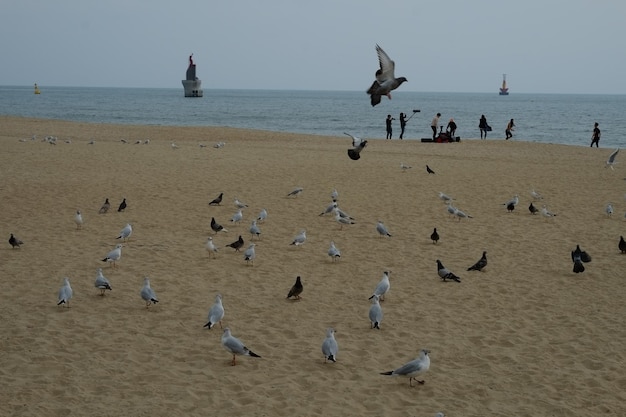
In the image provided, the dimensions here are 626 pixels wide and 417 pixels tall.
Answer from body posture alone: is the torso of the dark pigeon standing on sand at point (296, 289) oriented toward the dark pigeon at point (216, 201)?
no

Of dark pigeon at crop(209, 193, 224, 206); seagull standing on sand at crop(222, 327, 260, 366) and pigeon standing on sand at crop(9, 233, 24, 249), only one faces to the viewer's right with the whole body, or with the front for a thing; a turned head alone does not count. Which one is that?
the dark pigeon

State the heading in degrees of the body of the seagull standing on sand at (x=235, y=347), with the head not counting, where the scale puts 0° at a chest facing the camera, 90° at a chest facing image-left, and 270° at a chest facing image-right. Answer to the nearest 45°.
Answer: approximately 90°

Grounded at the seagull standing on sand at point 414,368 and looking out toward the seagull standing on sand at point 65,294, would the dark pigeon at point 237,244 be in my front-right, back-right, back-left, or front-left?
front-right

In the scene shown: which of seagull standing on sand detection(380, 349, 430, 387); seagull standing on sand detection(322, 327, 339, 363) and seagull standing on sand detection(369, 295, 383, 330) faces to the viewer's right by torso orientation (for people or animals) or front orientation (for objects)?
seagull standing on sand detection(380, 349, 430, 387)

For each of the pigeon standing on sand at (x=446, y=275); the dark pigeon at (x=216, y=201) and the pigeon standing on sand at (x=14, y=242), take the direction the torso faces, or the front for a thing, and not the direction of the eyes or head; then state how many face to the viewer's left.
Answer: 2

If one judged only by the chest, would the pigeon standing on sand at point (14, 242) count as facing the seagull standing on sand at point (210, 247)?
no

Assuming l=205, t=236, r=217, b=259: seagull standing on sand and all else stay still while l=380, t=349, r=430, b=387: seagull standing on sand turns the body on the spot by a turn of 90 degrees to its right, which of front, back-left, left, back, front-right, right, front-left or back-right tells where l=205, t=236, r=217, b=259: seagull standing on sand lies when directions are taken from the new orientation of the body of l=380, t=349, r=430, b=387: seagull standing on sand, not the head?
back-right
